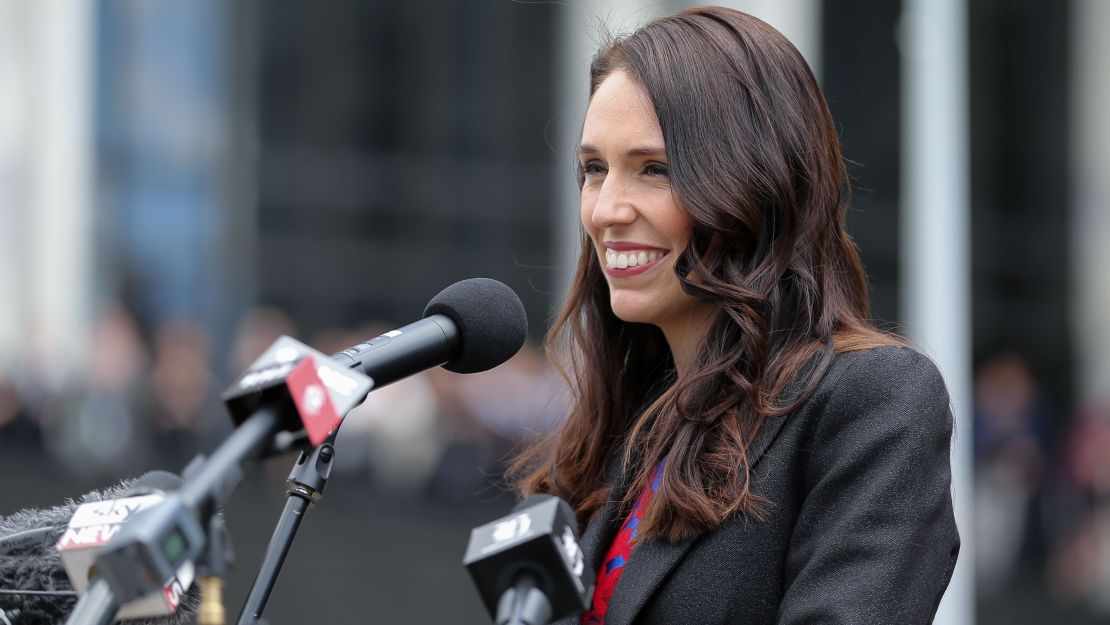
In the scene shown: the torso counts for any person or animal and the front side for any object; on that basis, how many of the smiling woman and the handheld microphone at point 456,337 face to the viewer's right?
1

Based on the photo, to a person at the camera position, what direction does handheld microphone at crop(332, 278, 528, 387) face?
facing to the right of the viewer

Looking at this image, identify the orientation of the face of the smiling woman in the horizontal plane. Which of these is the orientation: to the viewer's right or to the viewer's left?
to the viewer's left

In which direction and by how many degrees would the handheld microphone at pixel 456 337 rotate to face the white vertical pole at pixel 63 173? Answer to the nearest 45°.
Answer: approximately 90° to its left

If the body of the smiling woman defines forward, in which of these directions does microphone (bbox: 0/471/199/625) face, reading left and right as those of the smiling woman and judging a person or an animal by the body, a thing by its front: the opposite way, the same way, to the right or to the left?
the opposite way

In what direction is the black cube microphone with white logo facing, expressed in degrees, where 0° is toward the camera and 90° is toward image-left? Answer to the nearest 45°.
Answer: approximately 180°

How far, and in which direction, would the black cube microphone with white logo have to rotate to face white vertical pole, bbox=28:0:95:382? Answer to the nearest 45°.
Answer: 0° — it already faces it

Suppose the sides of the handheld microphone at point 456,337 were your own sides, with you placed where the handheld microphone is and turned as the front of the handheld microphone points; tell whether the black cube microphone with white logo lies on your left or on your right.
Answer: on your right

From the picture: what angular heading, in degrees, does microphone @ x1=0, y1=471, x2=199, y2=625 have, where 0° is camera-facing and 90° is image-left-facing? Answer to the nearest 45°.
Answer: approximately 270°

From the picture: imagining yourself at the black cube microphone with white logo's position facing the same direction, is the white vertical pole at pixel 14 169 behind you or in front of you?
in front
